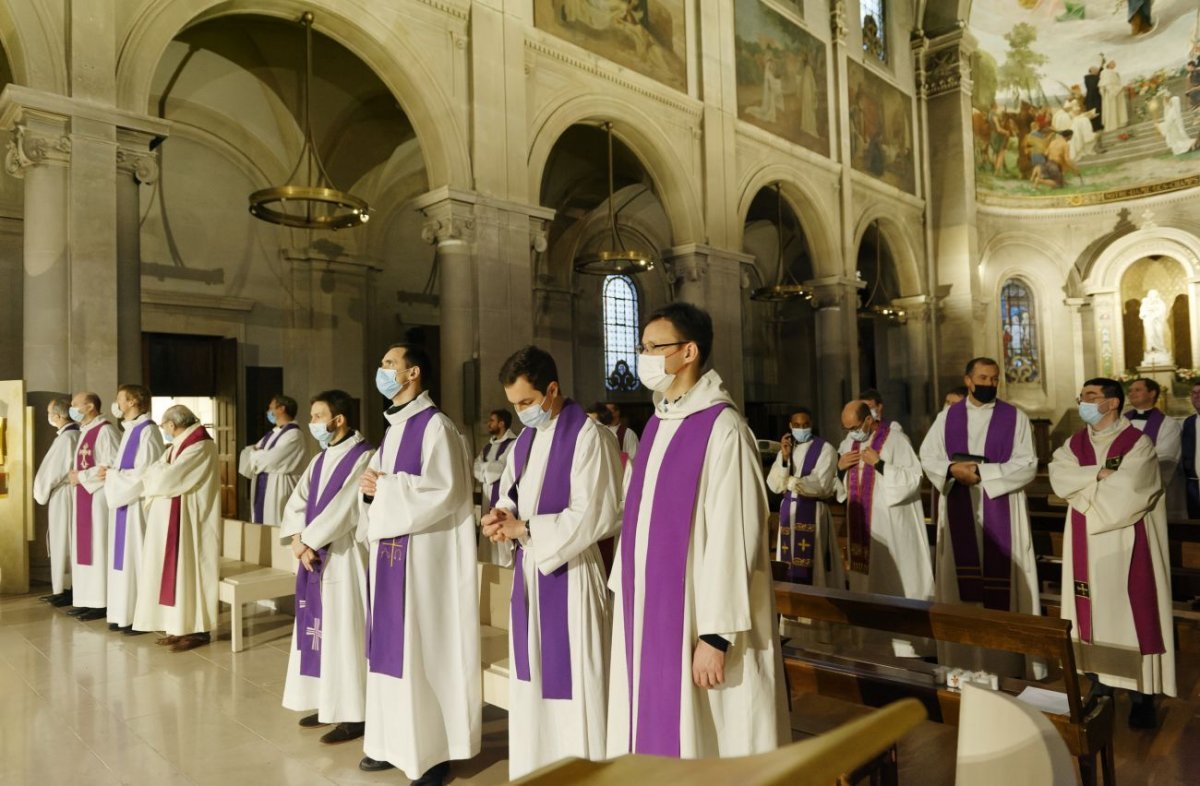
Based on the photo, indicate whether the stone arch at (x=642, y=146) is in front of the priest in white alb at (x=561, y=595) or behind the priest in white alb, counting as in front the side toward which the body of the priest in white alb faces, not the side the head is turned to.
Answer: behind

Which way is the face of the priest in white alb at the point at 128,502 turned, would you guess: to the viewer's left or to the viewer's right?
to the viewer's left

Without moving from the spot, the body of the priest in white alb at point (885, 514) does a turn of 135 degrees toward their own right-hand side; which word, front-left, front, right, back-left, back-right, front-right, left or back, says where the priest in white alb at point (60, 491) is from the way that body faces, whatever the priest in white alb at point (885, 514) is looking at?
left

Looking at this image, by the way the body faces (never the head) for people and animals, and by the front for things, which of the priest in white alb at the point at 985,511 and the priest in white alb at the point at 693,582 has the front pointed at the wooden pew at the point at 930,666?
the priest in white alb at the point at 985,511

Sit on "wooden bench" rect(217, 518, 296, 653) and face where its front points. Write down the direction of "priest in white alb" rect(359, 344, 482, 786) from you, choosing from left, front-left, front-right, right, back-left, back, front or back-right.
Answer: front-left

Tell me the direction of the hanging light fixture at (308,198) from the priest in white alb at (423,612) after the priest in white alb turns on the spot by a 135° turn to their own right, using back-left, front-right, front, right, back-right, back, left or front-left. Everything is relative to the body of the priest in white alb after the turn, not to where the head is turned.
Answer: front

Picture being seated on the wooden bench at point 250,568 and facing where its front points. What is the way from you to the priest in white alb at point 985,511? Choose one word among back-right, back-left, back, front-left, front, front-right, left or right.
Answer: left

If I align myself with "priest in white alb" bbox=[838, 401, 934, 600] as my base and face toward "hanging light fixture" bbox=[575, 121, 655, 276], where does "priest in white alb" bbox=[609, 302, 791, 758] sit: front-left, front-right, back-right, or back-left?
back-left

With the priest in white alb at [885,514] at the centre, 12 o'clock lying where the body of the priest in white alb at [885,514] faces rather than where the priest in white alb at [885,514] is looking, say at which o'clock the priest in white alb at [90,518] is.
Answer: the priest in white alb at [90,518] is roughly at 1 o'clock from the priest in white alb at [885,514].

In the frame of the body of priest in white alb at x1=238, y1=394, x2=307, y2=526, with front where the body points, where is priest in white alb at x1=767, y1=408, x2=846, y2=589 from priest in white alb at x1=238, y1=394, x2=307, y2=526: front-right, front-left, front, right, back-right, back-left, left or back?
left

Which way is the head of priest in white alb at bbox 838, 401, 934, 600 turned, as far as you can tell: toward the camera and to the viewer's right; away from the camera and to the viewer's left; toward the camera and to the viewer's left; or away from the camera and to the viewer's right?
toward the camera and to the viewer's left

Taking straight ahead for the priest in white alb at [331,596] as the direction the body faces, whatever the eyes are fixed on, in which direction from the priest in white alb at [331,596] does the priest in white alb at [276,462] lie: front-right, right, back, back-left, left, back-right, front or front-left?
back-right

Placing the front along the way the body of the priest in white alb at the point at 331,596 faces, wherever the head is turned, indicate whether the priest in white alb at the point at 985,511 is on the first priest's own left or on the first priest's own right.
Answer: on the first priest's own left

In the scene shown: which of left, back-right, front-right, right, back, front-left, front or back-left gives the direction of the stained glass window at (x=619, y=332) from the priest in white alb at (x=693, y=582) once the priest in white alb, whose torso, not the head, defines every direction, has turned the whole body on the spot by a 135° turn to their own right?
front

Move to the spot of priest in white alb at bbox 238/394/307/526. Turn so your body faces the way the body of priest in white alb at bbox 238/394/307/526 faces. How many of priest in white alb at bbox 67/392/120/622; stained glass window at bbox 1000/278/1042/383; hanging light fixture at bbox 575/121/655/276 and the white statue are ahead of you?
1
